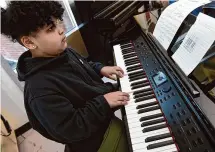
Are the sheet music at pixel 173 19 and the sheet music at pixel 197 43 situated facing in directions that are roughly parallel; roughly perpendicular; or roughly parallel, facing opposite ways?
roughly parallel

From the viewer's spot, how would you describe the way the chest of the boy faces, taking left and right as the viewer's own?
facing to the right of the viewer

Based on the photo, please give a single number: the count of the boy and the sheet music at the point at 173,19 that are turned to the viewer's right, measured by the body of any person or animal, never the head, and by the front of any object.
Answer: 1

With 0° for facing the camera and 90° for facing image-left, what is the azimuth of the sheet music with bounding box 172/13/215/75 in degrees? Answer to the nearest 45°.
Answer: approximately 45°

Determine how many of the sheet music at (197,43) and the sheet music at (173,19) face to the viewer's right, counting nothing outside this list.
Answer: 0

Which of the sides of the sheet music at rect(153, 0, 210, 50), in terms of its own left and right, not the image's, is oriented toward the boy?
front
